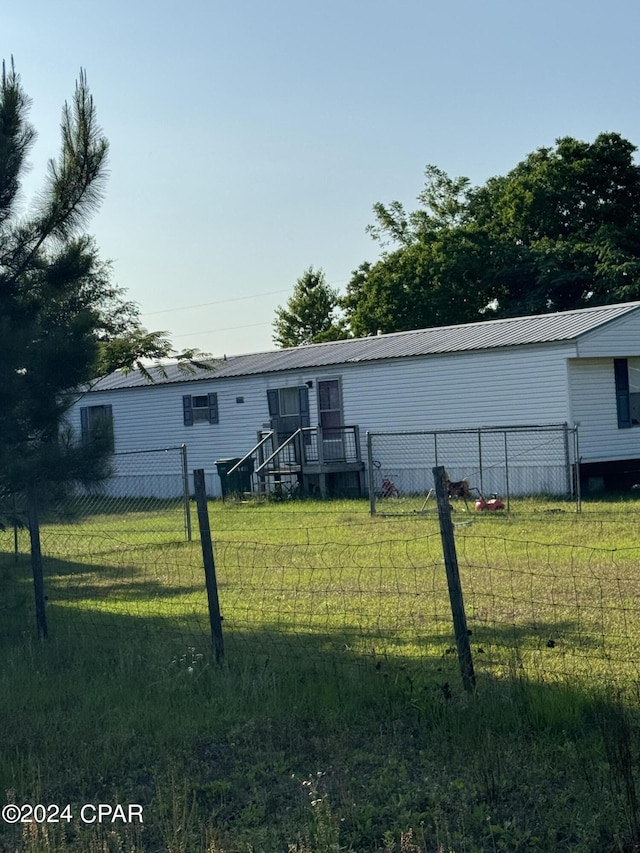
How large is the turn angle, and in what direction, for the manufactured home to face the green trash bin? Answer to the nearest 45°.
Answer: approximately 45° to its right

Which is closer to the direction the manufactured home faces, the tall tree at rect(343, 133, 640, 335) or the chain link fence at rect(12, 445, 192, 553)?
the chain link fence

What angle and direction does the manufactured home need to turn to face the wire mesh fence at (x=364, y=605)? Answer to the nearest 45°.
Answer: approximately 45° to its left

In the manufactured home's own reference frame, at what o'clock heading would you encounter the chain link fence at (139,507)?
The chain link fence is roughly at 12 o'clock from the manufactured home.

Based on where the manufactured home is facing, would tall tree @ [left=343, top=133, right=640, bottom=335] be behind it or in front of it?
behind

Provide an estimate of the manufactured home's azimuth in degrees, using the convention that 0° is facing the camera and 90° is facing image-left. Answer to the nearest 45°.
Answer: approximately 45°

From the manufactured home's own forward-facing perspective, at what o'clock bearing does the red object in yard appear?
The red object in yard is roughly at 10 o'clock from the manufactured home.
